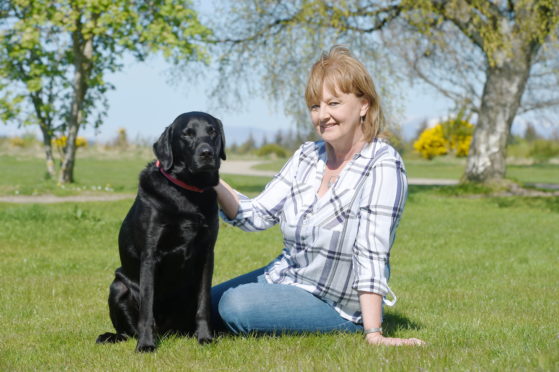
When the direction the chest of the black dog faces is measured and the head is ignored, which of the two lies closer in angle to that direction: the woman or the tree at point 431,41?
the woman

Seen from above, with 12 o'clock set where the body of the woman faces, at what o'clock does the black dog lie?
The black dog is roughly at 1 o'clock from the woman.

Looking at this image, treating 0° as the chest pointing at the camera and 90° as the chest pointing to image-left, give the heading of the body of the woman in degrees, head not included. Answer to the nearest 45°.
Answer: approximately 45°

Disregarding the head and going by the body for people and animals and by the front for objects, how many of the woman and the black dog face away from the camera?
0

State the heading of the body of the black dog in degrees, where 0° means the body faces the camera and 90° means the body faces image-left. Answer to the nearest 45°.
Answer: approximately 315°

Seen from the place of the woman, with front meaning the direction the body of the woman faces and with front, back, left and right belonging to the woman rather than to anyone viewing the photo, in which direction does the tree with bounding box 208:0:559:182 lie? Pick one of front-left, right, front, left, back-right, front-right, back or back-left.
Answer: back-right

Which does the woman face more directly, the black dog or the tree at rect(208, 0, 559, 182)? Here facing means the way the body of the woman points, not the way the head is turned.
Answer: the black dog

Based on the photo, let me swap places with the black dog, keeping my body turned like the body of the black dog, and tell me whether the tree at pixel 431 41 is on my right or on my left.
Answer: on my left

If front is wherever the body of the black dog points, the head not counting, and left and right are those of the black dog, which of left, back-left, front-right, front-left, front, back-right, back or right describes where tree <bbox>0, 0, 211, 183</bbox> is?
back-left
